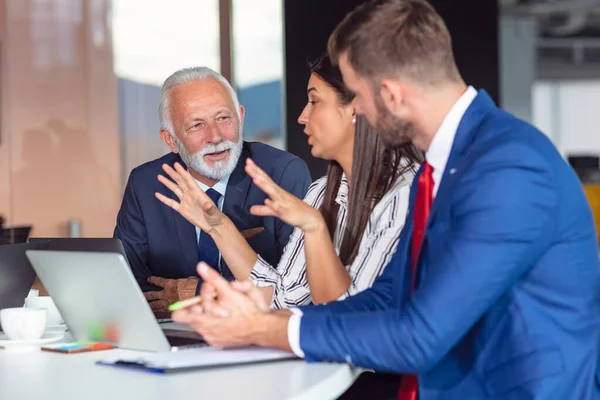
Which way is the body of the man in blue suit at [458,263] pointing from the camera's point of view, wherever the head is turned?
to the viewer's left

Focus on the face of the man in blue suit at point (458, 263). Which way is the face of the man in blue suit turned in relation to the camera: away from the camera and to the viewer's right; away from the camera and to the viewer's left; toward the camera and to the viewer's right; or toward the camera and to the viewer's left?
away from the camera and to the viewer's left

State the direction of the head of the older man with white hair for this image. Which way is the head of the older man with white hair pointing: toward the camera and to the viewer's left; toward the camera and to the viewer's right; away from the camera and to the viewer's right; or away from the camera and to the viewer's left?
toward the camera and to the viewer's right

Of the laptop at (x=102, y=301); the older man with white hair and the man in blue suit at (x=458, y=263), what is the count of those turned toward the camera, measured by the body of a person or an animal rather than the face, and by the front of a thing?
1

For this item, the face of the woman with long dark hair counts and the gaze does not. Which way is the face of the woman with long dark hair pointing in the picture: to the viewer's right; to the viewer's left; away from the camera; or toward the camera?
to the viewer's left

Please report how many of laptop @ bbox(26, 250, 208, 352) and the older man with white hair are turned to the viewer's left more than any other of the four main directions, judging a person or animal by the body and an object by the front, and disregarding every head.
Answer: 0

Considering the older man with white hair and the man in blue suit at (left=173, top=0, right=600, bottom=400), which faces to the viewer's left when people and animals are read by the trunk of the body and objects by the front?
the man in blue suit

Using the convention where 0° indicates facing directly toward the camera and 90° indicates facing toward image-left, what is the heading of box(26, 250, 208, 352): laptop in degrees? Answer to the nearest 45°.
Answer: approximately 225°

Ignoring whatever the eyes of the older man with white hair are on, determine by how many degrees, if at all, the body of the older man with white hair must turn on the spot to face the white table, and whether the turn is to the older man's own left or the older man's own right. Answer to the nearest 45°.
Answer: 0° — they already face it
